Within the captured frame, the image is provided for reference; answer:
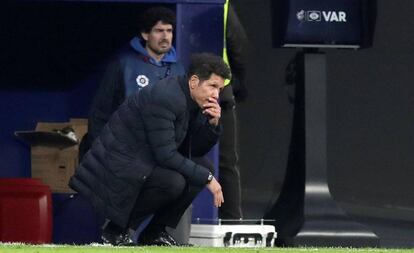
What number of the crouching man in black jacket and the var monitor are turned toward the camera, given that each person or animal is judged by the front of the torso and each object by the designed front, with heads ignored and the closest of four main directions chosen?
1

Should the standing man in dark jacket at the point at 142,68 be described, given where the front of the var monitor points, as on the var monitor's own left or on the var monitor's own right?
on the var monitor's own right

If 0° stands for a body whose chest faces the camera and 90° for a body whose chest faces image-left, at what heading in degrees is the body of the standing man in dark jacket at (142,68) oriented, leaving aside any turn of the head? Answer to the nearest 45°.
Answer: approximately 315°
